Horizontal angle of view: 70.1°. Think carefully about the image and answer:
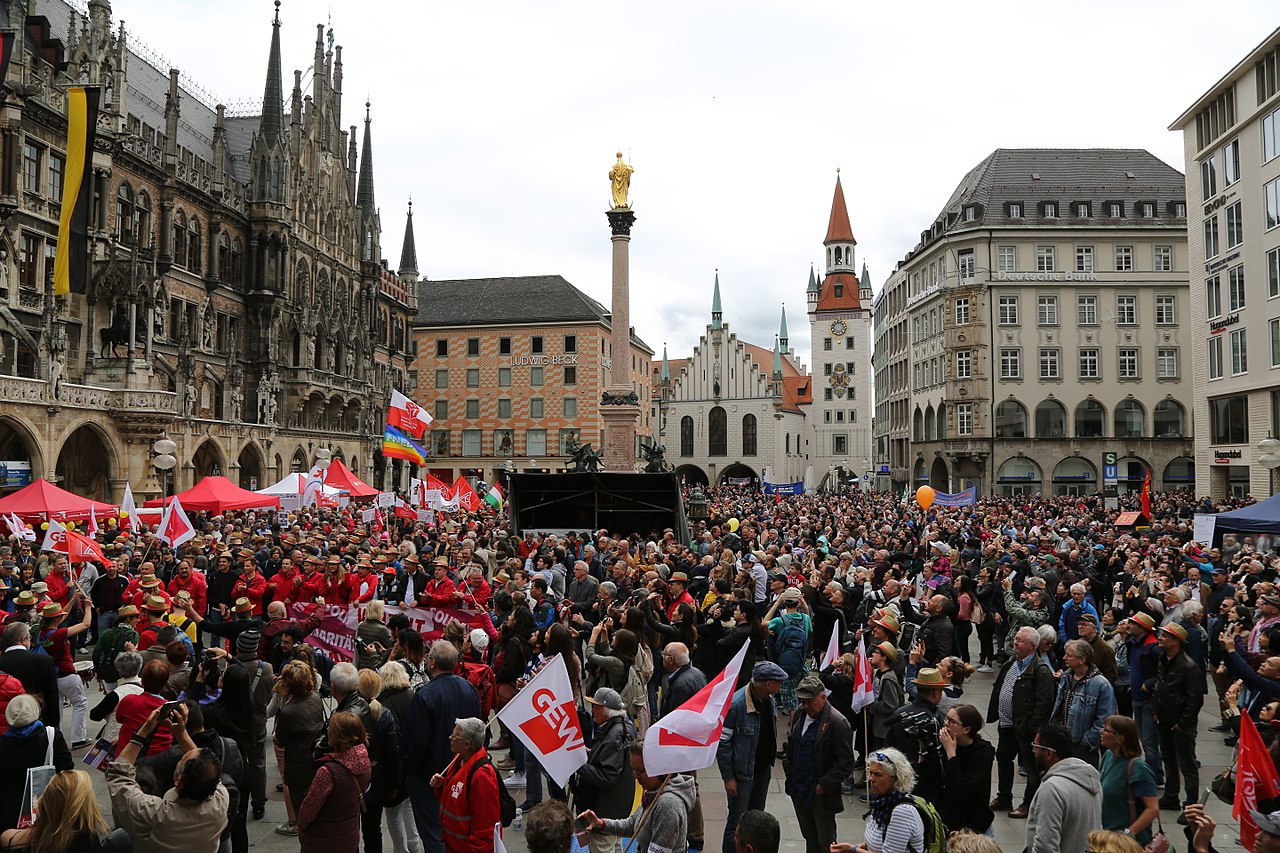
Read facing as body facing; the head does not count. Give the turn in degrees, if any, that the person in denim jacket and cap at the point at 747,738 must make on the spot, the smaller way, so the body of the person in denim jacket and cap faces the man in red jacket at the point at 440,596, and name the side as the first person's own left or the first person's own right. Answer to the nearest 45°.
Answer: approximately 180°

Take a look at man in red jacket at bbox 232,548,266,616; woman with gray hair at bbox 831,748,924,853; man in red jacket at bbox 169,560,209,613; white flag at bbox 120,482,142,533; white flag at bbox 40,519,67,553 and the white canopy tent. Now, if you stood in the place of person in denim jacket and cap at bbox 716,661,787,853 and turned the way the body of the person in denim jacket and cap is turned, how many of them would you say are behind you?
5

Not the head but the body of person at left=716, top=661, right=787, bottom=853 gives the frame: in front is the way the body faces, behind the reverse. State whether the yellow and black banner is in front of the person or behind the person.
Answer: behind

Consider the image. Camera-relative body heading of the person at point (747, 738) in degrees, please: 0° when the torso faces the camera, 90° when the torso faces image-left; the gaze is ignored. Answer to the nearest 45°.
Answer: approximately 315°

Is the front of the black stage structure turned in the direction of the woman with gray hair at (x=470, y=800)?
yes

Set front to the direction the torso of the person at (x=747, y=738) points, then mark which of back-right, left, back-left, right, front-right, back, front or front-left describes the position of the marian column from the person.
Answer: back-left

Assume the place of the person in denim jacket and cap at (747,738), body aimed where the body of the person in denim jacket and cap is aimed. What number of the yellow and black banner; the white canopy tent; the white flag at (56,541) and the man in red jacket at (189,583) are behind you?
4

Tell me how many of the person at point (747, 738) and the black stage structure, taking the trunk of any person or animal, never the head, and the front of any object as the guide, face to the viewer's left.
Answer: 0

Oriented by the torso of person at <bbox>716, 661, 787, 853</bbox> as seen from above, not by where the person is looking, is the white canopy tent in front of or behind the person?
behind

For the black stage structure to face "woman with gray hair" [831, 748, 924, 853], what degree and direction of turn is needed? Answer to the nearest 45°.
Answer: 0° — it already faces them

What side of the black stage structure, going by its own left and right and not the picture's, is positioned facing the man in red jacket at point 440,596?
front

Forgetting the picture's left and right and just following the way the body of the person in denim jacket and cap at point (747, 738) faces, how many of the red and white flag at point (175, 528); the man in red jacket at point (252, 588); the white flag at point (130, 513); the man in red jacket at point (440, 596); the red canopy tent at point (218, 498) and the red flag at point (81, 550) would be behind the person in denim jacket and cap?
6

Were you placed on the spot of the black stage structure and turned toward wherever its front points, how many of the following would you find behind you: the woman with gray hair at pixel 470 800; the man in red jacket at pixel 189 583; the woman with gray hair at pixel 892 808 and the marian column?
1

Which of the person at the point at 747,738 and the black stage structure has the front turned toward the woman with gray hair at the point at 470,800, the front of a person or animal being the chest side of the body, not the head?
the black stage structure

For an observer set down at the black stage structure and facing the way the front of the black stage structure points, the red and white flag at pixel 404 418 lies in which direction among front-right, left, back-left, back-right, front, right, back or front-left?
back-right

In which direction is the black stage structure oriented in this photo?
toward the camera

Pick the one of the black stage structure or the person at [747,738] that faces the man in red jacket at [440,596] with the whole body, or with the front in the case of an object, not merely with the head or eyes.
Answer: the black stage structure

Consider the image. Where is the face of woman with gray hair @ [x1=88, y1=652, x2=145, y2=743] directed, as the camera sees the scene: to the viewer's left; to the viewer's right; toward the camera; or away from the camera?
away from the camera
